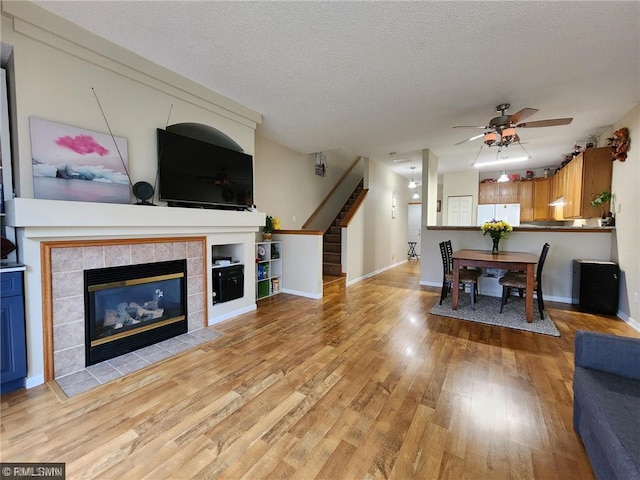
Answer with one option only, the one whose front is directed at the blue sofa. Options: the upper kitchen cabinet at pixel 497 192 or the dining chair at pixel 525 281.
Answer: the upper kitchen cabinet

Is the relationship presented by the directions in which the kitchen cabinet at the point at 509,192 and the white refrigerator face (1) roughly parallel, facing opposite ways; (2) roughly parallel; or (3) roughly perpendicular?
roughly parallel

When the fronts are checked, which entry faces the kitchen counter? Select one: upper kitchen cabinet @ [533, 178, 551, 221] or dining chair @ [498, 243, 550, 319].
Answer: the upper kitchen cabinet

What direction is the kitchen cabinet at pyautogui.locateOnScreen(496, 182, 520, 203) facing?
toward the camera

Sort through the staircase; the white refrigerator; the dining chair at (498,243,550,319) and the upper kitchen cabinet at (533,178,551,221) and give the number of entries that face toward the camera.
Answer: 3

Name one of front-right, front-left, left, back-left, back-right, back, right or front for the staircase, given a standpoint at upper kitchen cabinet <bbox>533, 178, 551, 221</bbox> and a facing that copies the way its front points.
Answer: front-right

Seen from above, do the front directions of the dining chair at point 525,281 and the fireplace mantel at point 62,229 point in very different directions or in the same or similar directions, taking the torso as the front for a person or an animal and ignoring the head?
very different directions

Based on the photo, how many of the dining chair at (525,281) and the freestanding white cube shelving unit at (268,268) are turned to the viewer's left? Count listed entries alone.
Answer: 1

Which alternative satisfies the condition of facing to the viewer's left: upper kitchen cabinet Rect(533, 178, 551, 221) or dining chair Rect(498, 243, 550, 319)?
the dining chair

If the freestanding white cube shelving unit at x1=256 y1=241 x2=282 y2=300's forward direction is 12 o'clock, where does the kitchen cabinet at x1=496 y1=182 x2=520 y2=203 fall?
The kitchen cabinet is roughly at 10 o'clock from the freestanding white cube shelving unit.

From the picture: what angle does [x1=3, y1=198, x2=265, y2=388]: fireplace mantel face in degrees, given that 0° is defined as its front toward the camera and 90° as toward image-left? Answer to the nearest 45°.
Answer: approximately 315°

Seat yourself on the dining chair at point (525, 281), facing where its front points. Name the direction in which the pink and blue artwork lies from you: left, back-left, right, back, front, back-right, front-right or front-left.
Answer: front-left

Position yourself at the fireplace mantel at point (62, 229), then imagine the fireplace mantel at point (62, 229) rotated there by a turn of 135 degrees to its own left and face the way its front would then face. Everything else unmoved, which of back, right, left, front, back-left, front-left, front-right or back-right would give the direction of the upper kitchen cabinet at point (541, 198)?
right

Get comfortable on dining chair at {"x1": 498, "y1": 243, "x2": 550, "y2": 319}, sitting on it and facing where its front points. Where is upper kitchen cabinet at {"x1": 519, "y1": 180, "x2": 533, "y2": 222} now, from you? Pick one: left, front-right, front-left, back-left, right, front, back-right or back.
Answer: right

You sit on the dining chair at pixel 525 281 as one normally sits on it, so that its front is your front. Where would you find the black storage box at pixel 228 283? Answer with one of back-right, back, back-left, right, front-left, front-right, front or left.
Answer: front-left

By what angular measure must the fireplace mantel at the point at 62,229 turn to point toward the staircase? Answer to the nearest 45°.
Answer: approximately 90° to its left

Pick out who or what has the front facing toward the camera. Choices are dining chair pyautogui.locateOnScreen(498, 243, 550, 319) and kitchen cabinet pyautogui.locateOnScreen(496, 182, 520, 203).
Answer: the kitchen cabinet

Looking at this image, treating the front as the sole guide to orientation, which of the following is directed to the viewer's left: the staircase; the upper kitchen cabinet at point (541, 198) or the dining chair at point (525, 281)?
the dining chair

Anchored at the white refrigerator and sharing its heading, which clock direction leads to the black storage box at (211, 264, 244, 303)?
The black storage box is roughly at 1 o'clock from the white refrigerator.

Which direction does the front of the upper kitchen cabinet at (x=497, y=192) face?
toward the camera
